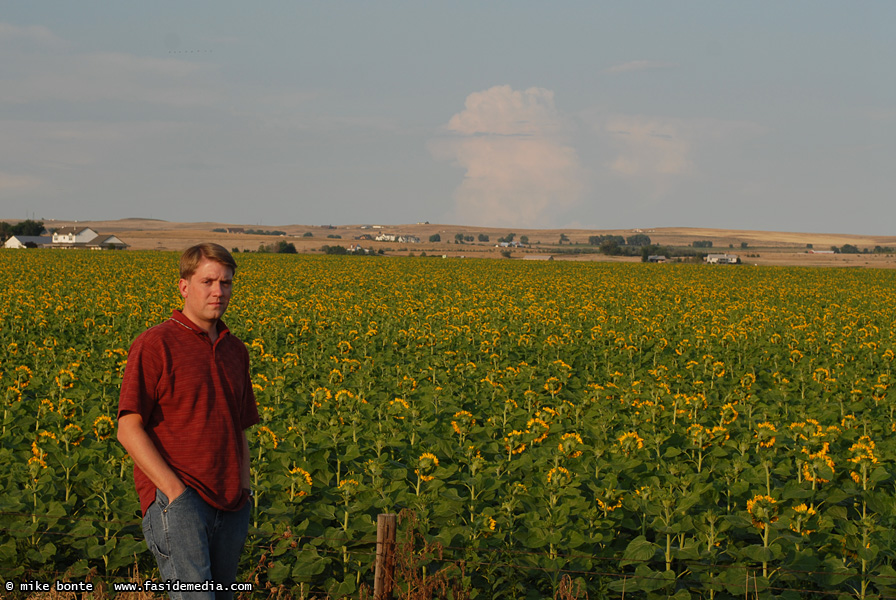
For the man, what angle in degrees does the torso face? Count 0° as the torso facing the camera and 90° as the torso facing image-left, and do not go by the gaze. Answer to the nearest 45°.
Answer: approximately 315°

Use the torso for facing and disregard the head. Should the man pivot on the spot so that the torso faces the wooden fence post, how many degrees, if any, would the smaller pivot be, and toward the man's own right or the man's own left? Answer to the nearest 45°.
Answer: approximately 90° to the man's own left
